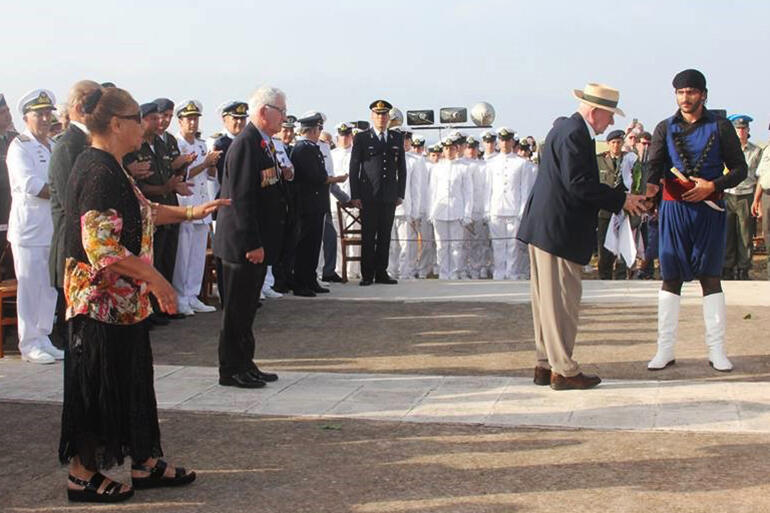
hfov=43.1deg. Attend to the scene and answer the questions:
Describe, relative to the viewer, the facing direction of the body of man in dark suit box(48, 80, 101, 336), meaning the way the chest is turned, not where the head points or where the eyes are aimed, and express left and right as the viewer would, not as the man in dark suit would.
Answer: facing to the right of the viewer

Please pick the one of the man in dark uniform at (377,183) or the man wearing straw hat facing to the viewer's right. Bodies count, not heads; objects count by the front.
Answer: the man wearing straw hat

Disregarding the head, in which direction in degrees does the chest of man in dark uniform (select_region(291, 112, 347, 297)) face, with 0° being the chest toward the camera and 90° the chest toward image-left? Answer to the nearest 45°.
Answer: approximately 270°

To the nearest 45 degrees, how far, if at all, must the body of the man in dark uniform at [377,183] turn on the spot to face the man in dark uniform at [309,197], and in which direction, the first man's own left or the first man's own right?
approximately 45° to the first man's own right

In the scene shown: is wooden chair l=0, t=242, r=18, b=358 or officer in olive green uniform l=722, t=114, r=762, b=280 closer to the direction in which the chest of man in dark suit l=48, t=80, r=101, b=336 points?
the officer in olive green uniform

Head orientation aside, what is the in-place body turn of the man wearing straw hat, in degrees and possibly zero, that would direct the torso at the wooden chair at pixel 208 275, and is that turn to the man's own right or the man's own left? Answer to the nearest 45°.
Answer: approximately 135° to the man's own left

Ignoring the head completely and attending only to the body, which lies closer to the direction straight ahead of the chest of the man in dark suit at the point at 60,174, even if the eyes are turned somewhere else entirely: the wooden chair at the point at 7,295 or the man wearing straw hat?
the man wearing straw hat

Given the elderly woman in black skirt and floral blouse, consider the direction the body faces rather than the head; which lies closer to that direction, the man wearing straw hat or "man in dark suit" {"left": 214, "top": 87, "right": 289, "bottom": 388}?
the man wearing straw hat
